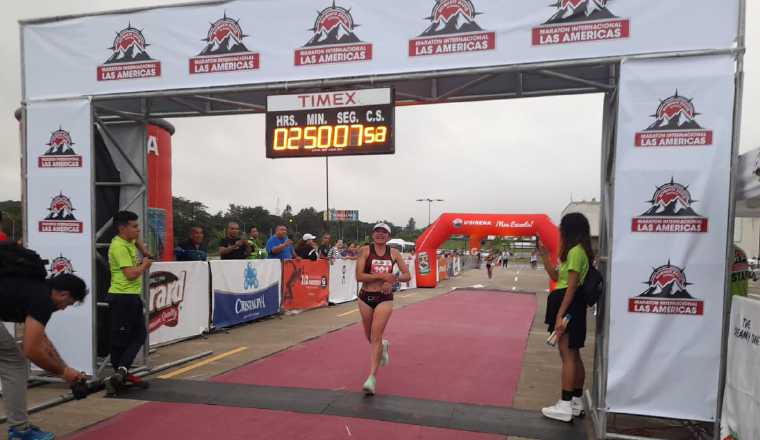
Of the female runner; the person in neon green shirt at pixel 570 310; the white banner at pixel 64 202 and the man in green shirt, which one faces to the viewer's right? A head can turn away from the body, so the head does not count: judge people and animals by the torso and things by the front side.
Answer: the man in green shirt

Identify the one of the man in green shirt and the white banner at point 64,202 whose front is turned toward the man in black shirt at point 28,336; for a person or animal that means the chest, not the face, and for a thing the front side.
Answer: the white banner

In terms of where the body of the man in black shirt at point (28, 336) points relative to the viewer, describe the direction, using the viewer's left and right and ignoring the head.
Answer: facing to the right of the viewer

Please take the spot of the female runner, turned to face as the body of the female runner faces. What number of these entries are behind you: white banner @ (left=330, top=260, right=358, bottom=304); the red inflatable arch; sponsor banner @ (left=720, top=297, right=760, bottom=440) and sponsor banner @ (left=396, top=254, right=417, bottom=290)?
3

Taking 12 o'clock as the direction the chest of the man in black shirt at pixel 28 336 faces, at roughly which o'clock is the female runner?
The female runner is roughly at 12 o'clock from the man in black shirt.

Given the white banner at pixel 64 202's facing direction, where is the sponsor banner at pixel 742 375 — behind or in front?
in front

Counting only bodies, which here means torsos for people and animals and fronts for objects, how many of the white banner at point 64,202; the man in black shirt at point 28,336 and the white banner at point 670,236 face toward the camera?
2

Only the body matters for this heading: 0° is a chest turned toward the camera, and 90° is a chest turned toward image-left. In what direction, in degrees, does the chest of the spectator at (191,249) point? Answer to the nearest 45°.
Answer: approximately 315°

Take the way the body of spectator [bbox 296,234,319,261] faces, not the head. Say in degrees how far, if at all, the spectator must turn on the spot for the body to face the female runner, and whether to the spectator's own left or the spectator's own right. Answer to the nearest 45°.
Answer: approximately 45° to the spectator's own right

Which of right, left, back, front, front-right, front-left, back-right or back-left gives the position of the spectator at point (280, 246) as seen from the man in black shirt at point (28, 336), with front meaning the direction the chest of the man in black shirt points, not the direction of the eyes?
front-left

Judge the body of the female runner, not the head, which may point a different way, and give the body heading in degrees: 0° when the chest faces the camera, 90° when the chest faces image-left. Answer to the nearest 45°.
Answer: approximately 0°
